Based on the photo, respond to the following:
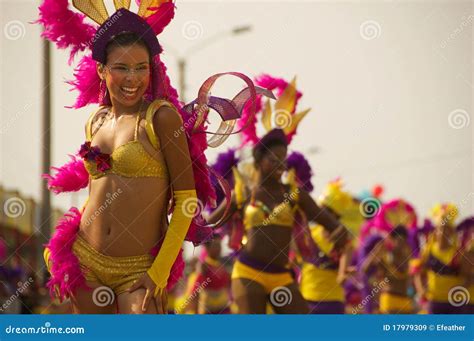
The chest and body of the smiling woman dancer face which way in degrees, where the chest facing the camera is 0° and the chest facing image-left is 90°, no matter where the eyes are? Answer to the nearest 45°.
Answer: approximately 45°

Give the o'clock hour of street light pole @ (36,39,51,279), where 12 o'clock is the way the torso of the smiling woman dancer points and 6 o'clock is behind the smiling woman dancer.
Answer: The street light pole is roughly at 4 o'clock from the smiling woman dancer.
